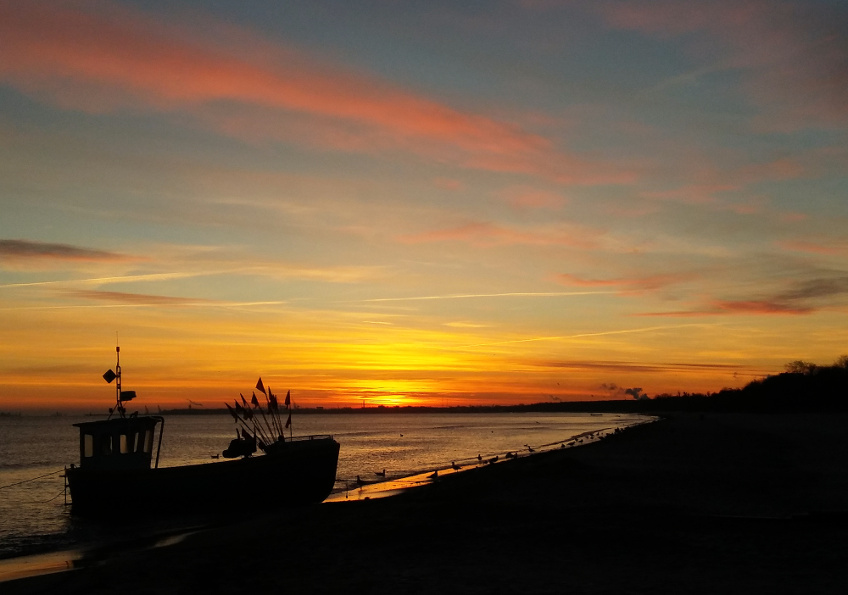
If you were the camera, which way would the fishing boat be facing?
facing to the right of the viewer
